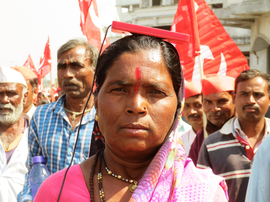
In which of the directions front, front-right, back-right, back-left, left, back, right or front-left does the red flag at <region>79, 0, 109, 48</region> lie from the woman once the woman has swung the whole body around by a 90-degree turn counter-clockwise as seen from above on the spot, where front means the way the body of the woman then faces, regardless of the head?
left

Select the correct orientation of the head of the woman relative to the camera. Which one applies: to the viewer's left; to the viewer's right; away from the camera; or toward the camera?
toward the camera

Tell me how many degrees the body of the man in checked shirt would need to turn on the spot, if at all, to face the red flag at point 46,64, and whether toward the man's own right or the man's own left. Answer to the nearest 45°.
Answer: approximately 180°

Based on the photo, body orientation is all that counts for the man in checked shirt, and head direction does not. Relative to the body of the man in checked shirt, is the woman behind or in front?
in front

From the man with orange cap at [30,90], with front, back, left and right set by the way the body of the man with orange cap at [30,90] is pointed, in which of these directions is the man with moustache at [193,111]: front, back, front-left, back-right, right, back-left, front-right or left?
left

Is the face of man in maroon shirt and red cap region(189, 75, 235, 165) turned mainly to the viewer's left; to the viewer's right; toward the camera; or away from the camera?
toward the camera

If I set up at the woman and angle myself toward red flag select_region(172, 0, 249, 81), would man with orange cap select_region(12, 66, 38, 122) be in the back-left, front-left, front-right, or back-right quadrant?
front-left

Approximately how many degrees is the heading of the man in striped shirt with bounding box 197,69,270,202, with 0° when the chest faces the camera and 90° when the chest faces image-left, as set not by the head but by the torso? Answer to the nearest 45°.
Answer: approximately 0°

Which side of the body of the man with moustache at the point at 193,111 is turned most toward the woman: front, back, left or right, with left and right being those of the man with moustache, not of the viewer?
front

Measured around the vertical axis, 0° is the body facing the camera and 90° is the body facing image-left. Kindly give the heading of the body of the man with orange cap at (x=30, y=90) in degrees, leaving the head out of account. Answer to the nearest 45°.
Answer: approximately 45°

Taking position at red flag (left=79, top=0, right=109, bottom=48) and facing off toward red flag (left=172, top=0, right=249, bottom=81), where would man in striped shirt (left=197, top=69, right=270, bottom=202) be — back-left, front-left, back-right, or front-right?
front-right

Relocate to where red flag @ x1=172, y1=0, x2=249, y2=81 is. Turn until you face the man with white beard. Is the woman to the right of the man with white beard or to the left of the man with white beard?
left

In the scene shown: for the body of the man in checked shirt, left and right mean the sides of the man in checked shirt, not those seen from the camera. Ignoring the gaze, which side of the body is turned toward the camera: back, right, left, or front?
front

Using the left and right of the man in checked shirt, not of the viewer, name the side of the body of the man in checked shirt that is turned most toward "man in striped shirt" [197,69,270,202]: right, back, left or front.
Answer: left

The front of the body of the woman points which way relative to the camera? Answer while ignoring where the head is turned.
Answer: toward the camera

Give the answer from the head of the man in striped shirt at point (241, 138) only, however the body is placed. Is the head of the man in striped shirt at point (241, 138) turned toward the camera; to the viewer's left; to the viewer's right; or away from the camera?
toward the camera
